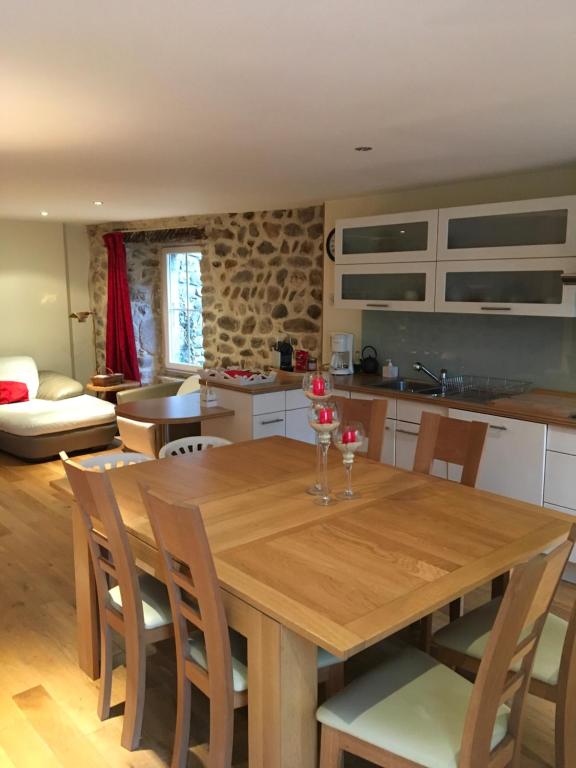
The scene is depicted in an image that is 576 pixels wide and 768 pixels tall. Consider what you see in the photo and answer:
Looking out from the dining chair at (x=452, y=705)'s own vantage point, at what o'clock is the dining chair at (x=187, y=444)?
the dining chair at (x=187, y=444) is roughly at 12 o'clock from the dining chair at (x=452, y=705).

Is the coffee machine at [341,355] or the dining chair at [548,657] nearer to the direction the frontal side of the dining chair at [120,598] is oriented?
the coffee machine

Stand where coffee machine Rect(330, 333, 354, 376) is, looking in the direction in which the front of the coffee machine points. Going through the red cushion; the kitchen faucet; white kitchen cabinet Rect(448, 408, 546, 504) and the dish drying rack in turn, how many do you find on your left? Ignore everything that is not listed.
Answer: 3

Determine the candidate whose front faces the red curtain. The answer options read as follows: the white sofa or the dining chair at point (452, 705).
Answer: the dining chair

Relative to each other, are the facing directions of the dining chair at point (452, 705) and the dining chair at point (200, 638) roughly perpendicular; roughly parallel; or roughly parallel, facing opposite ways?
roughly perpendicular

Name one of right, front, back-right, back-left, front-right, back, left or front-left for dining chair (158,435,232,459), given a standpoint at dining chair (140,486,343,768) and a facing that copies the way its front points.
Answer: front-left

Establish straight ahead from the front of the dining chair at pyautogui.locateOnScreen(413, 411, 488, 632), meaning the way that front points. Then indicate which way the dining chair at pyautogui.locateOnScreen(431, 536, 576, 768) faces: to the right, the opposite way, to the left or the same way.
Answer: to the right

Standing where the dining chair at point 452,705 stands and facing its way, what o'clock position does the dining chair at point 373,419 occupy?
the dining chair at point 373,419 is roughly at 1 o'clock from the dining chair at point 452,705.

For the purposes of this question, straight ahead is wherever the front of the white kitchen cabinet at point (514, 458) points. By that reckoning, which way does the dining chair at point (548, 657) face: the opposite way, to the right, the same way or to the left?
to the right

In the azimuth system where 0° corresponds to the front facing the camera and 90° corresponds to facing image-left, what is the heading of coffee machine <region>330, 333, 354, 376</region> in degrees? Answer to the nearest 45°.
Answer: approximately 45°

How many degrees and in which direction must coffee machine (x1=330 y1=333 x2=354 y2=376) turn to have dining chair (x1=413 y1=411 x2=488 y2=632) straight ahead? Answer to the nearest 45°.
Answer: approximately 45° to its left

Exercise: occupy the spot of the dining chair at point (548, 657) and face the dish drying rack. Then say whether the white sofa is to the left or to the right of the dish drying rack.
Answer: left

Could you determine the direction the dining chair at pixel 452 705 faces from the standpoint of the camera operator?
facing away from the viewer and to the left of the viewer
